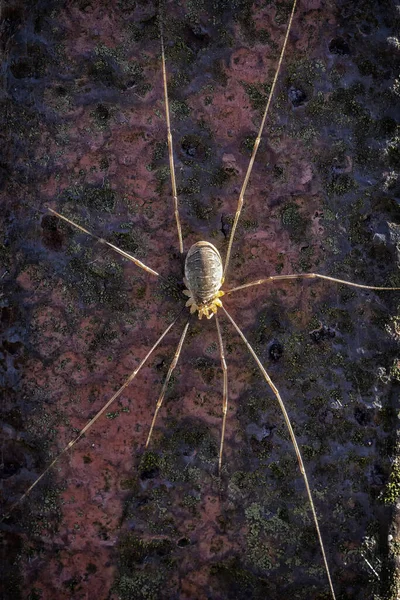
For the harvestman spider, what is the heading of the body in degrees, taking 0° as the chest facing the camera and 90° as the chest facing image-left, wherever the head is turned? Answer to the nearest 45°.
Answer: approximately 0°
